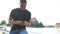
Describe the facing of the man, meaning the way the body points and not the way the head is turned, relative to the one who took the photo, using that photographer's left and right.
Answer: facing the viewer and to the right of the viewer
